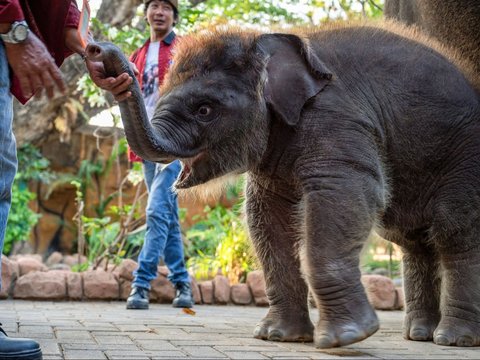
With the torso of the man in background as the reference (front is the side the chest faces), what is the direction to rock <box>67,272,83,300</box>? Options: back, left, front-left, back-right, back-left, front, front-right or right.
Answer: back-right

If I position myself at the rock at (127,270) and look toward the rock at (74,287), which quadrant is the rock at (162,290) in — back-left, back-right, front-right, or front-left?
back-left

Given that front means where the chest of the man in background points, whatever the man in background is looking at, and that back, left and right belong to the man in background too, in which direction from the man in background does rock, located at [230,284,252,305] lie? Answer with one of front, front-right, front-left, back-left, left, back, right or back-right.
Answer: back-left

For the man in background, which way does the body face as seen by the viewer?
toward the camera

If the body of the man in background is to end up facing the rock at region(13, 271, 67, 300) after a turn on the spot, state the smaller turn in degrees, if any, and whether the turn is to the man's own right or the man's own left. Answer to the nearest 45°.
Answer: approximately 135° to the man's own right

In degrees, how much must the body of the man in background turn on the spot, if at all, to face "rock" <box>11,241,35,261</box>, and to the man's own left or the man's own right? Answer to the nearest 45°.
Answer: approximately 90° to the man's own right

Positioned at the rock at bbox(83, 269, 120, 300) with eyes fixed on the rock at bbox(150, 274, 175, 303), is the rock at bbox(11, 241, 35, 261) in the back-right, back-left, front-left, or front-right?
back-left

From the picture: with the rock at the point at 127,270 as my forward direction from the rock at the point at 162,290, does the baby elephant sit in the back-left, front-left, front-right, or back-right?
back-left

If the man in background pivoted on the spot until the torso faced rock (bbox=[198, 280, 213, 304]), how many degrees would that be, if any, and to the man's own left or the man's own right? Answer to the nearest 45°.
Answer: approximately 135° to the man's own left

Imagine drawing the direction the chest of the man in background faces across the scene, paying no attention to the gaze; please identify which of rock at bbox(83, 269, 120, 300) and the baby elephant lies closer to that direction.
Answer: the baby elephant

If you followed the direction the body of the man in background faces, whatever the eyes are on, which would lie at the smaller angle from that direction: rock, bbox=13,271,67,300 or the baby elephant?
the baby elephant
